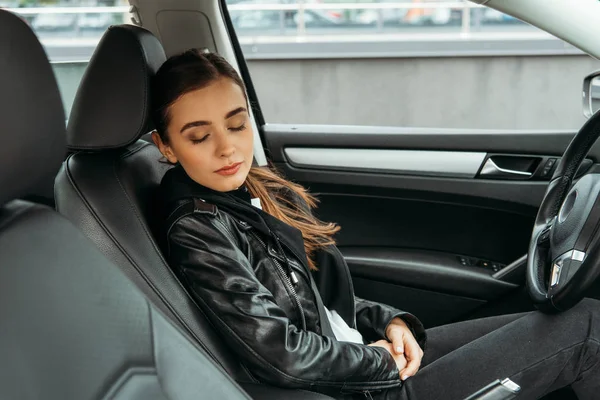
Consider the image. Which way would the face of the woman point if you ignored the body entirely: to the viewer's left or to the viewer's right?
to the viewer's right

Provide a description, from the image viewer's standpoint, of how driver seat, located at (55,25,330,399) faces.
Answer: facing to the right of the viewer

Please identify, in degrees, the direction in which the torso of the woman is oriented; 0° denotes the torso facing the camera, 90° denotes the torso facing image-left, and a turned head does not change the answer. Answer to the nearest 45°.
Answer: approximately 315°

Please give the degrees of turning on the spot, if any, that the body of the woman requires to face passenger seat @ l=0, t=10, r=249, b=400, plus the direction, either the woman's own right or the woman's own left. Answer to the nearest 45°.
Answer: approximately 90° to the woman's own right
